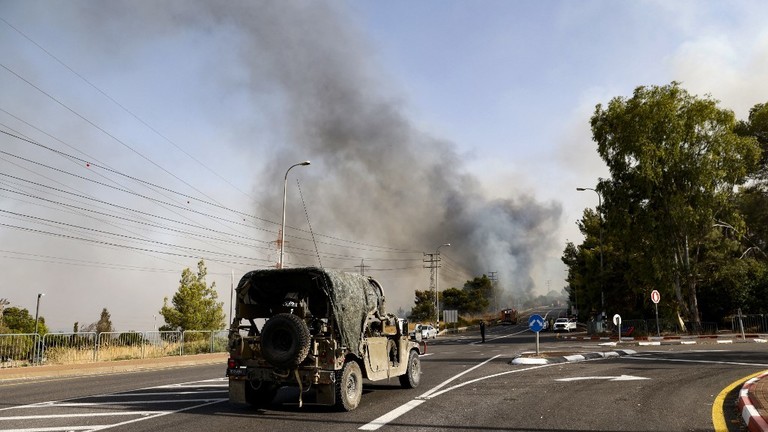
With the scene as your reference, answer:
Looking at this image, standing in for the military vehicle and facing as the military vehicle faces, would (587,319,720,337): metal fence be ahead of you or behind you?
ahead

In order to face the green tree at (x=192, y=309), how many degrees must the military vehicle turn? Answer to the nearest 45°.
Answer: approximately 45° to its left

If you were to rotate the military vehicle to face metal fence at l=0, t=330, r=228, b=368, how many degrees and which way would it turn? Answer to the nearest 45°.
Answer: approximately 90° to its left

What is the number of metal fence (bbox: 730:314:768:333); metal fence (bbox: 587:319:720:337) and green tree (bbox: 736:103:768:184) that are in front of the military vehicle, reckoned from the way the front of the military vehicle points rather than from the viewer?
3

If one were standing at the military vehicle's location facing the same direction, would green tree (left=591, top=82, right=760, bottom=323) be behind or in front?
in front

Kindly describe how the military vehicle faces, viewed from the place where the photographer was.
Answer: facing away from the viewer and to the right of the viewer

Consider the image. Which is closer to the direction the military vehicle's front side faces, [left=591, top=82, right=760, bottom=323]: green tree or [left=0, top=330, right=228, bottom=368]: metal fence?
the green tree

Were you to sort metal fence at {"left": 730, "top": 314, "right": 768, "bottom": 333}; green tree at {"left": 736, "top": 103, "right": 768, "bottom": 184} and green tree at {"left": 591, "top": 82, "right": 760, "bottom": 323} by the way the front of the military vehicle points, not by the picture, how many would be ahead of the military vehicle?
3

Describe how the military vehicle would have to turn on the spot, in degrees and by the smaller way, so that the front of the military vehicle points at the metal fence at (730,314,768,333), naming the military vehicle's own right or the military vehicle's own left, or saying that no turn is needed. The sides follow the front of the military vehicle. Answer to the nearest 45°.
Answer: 0° — it already faces it

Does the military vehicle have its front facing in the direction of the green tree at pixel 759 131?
yes

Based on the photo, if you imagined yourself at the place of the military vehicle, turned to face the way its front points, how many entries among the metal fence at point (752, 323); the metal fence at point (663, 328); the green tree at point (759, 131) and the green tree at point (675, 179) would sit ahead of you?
4
